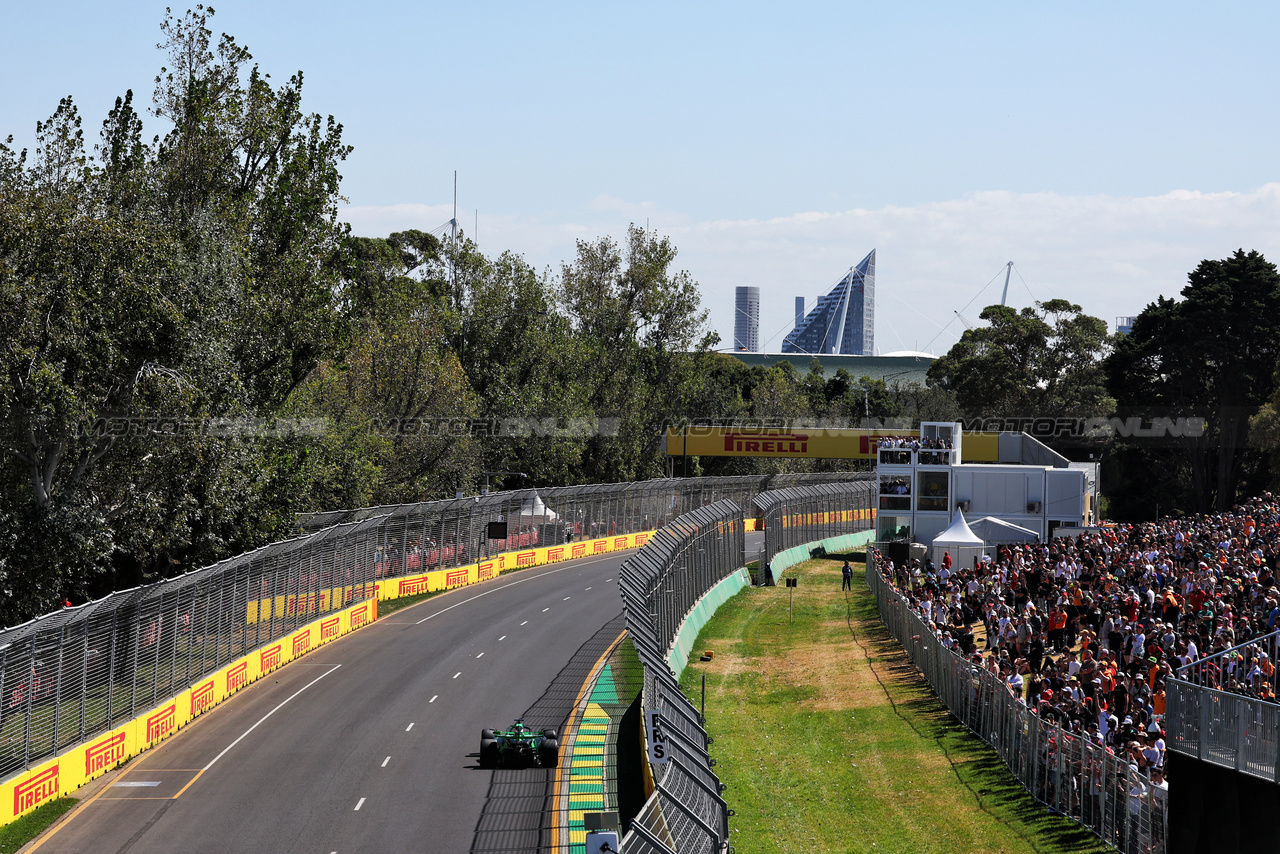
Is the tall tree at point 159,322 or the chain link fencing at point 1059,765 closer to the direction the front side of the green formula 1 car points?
the tall tree

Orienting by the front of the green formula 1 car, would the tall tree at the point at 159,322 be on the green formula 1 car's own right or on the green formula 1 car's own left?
on the green formula 1 car's own left

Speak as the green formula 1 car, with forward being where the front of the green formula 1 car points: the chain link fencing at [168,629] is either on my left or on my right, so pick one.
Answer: on my left

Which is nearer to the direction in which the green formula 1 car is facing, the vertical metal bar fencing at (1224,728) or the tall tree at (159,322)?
the tall tree

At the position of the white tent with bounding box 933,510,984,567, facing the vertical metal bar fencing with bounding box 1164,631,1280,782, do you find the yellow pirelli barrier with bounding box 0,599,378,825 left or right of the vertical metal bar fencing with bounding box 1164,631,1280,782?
right

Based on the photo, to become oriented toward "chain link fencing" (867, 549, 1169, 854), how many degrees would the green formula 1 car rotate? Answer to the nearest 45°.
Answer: approximately 135° to its right

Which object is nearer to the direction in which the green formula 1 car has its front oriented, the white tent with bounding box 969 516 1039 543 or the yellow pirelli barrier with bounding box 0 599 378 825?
the white tent

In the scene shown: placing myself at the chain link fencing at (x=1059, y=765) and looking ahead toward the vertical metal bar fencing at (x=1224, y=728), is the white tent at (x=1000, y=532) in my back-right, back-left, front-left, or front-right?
back-left

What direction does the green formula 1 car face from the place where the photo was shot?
facing away from the viewer

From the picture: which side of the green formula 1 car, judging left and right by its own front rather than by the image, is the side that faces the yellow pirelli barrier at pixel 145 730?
left

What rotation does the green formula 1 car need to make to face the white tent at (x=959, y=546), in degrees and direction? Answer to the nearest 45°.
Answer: approximately 45° to its right
